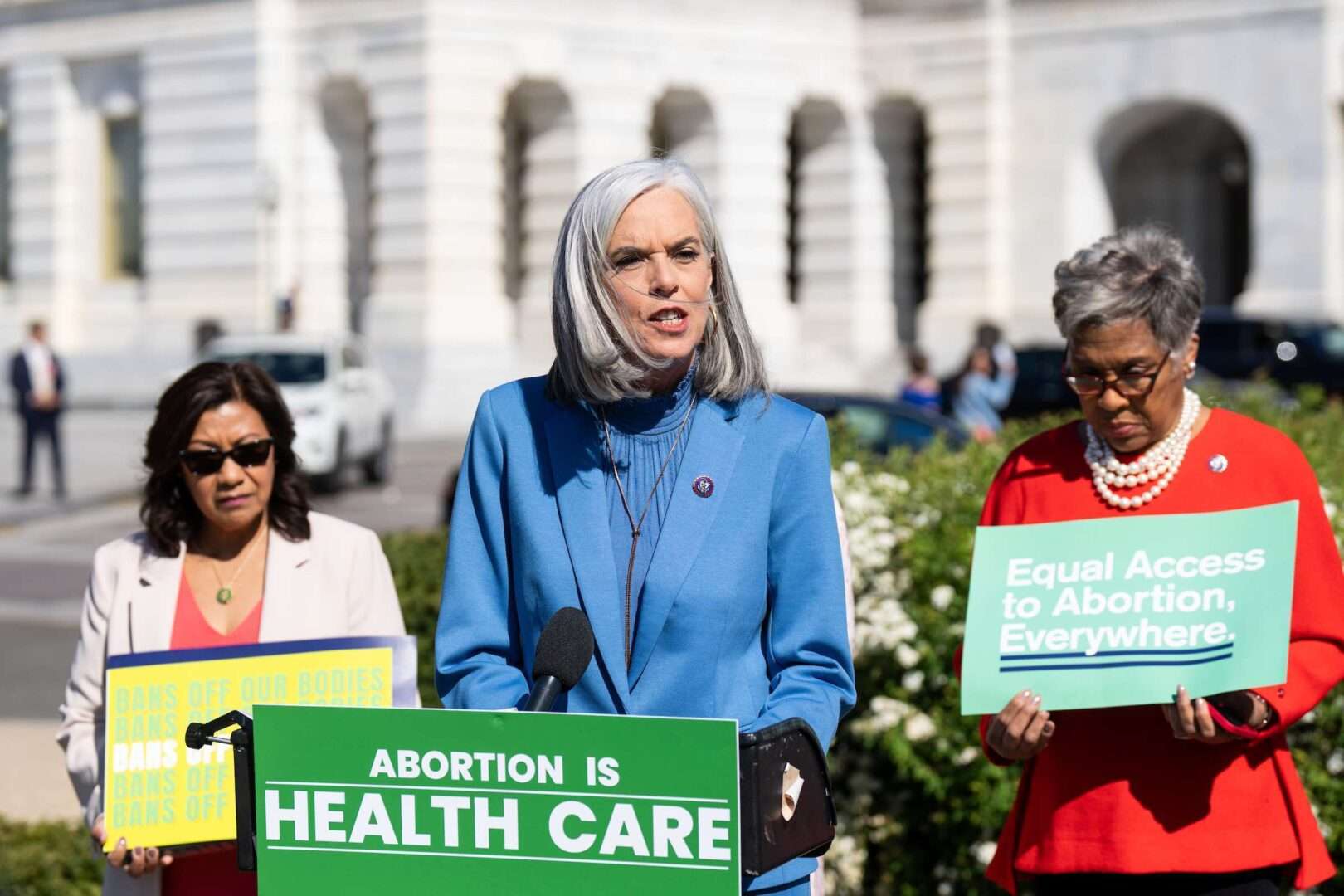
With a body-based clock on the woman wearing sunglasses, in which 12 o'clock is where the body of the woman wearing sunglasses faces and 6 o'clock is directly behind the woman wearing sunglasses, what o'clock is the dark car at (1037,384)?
The dark car is roughly at 7 o'clock from the woman wearing sunglasses.

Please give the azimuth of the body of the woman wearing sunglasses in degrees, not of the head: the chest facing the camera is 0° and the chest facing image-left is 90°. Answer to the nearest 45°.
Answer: approximately 0°

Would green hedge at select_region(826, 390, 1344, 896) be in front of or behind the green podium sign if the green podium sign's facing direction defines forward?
behind

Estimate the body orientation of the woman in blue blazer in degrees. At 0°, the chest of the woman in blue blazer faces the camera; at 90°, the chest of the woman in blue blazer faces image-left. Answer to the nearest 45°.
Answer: approximately 0°

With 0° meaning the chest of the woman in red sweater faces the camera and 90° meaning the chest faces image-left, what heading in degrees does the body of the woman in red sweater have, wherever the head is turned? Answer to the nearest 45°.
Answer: approximately 45°

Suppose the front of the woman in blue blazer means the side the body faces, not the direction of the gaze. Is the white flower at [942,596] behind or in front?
behind

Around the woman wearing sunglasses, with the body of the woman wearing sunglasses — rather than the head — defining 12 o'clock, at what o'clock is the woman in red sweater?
The woman in red sweater is roughly at 10 o'clock from the woman wearing sunglasses.

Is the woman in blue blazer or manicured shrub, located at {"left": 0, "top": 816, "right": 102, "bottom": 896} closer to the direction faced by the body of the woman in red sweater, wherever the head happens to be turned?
the woman in blue blazer

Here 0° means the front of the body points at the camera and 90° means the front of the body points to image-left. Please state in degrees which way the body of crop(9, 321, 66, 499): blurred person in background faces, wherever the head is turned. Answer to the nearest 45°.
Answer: approximately 315°

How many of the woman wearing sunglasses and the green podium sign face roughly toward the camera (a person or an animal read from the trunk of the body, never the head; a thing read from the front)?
2
